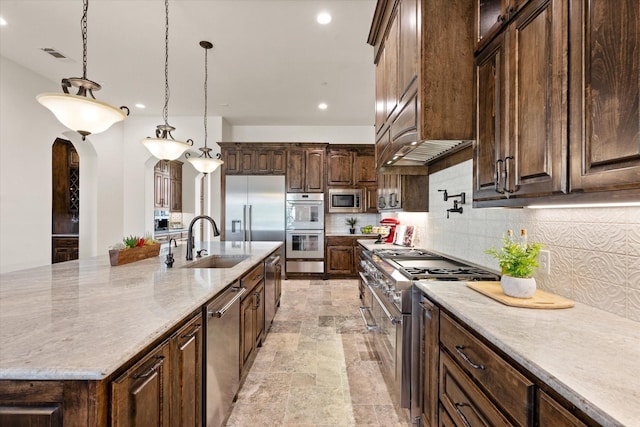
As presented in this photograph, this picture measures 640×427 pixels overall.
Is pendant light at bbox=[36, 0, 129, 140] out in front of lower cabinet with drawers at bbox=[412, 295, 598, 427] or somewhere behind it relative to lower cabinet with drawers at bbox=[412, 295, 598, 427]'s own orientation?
in front

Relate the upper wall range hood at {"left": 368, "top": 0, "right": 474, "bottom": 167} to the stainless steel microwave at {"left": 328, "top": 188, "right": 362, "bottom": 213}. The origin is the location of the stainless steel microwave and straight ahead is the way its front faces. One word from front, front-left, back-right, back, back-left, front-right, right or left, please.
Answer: front

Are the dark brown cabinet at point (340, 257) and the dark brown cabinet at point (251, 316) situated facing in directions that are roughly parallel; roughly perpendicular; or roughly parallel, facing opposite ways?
roughly perpendicular

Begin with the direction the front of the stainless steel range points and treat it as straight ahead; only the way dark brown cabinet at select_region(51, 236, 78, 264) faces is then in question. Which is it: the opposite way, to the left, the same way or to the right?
to the left

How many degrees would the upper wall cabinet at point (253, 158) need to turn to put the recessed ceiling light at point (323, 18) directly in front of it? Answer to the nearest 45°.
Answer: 0° — it already faces it

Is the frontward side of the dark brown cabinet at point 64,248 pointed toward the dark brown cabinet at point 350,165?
no

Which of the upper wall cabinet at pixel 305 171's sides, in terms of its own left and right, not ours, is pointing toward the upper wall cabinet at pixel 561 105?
front

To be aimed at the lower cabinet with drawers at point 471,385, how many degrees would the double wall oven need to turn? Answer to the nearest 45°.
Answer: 0° — it already faces it

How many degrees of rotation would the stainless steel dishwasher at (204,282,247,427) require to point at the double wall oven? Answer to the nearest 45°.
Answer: approximately 90° to its left

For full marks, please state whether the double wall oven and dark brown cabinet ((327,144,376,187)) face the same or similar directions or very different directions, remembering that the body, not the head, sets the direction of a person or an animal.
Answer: same or similar directions

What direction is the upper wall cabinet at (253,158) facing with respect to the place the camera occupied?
facing the viewer

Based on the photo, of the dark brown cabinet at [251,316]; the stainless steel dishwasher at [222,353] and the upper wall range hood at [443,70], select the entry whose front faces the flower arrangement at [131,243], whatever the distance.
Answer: the upper wall range hood

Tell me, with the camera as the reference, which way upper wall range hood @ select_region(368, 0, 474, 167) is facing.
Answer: facing to the left of the viewer

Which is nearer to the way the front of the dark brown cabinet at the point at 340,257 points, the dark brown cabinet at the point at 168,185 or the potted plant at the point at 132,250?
the potted plant

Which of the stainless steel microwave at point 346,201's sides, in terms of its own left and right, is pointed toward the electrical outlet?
front

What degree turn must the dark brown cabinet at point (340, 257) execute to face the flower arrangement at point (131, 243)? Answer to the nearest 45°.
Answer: approximately 45° to its right

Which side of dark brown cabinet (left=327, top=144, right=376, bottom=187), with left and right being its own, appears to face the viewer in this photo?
front

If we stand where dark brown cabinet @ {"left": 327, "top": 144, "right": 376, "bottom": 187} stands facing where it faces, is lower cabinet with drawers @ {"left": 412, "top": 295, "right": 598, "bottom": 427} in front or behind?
in front

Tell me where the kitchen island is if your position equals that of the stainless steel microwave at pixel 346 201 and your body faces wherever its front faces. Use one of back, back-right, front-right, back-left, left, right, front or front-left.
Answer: front

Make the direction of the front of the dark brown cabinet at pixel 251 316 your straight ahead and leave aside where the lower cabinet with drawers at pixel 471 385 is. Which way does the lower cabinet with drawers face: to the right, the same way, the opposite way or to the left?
the opposite way

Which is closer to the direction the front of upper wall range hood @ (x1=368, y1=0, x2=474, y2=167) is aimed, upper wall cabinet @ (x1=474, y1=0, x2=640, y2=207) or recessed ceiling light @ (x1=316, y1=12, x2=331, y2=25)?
the recessed ceiling light

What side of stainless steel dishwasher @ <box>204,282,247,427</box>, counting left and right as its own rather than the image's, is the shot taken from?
right
